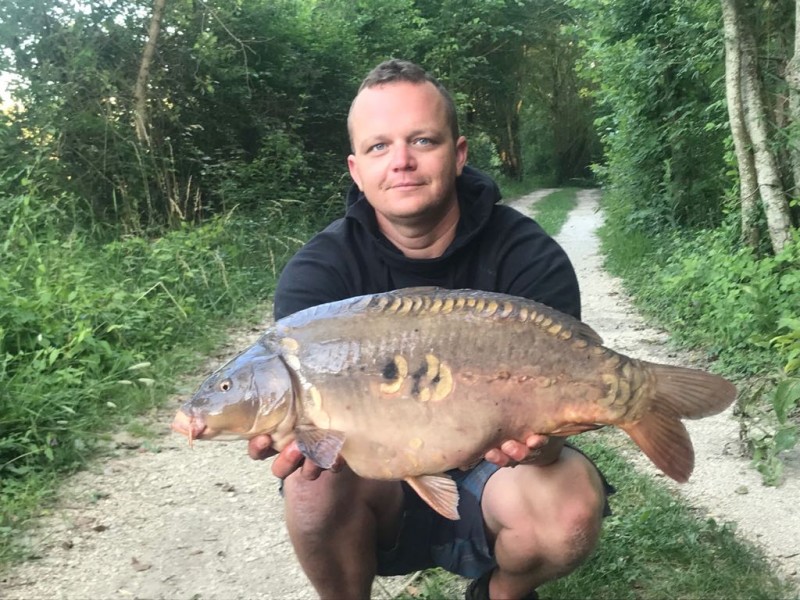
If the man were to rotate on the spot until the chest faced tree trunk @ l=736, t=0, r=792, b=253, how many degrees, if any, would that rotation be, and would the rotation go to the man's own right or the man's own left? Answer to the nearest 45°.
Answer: approximately 135° to the man's own left

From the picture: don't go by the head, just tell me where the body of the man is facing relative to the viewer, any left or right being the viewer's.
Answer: facing the viewer

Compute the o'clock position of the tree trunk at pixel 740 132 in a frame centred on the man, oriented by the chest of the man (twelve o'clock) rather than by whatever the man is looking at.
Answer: The tree trunk is roughly at 7 o'clock from the man.

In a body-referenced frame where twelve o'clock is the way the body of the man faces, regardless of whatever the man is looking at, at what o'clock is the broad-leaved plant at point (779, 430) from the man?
The broad-leaved plant is roughly at 8 o'clock from the man.

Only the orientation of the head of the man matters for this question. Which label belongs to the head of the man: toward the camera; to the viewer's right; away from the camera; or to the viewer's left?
toward the camera

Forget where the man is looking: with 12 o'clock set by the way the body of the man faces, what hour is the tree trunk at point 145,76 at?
The tree trunk is roughly at 5 o'clock from the man.

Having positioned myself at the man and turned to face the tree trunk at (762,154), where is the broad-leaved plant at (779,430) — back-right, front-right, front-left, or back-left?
front-right

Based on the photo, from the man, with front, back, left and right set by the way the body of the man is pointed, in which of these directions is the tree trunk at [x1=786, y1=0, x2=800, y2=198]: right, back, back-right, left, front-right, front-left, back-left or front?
back-left

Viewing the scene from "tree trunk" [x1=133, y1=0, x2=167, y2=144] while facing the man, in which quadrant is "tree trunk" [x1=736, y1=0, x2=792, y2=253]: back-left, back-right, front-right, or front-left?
front-left
